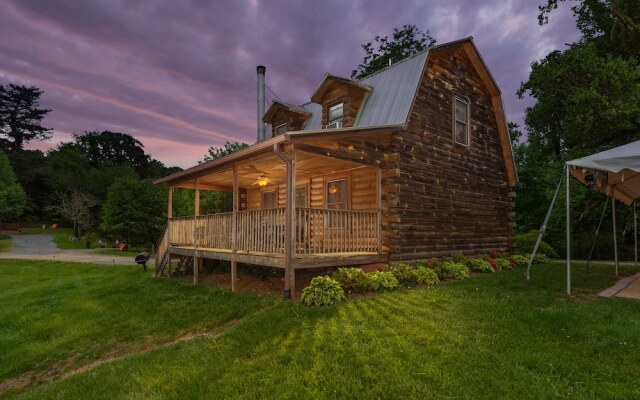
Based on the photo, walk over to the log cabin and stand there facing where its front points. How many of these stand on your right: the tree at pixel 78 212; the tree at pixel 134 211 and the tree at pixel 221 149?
3

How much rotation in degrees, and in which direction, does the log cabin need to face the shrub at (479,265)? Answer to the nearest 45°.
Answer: approximately 135° to its left

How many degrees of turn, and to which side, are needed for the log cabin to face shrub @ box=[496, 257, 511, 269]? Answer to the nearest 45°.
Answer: approximately 135° to its left

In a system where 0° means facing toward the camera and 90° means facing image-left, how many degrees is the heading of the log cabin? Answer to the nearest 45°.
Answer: approximately 45°

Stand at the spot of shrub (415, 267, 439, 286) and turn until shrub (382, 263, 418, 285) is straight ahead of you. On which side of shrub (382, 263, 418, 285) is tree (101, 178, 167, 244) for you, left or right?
right

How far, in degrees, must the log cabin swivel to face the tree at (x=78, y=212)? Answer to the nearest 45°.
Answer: approximately 90° to its right

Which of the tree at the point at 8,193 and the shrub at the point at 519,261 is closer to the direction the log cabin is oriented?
the tree

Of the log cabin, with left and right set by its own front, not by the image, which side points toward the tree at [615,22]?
back

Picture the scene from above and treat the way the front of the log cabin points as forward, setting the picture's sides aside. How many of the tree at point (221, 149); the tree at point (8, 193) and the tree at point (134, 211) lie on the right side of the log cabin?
3

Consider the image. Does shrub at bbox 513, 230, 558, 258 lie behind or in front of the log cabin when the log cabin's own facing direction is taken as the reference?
behind

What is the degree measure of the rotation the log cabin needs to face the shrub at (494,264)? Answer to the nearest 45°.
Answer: approximately 135° to its left

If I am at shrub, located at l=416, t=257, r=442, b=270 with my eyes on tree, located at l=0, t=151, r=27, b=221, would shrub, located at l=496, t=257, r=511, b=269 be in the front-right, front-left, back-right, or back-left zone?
back-right
